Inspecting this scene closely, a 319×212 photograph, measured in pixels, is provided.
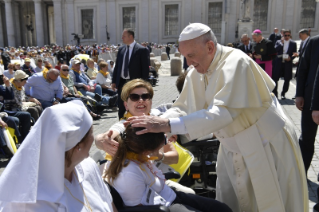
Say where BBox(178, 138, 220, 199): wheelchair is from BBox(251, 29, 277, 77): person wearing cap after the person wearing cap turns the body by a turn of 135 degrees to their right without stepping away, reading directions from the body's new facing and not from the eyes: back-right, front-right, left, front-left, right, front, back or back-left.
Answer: back

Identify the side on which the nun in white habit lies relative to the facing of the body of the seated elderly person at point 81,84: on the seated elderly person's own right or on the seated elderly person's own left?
on the seated elderly person's own right

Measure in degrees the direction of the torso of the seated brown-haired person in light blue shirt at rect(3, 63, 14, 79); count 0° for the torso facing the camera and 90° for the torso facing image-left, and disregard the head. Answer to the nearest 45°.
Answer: approximately 315°

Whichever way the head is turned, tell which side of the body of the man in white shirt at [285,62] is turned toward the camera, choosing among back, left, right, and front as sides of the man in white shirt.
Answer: front

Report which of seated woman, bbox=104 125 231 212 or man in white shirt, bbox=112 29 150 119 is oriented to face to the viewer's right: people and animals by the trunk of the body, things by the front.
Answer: the seated woman

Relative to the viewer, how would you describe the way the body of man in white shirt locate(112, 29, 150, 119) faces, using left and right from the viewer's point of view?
facing the viewer and to the left of the viewer

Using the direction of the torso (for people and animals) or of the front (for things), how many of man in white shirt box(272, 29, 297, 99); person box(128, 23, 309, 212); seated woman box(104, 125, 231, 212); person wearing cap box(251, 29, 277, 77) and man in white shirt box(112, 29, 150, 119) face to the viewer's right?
1

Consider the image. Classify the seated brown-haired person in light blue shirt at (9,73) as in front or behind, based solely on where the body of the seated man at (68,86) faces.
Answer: behind

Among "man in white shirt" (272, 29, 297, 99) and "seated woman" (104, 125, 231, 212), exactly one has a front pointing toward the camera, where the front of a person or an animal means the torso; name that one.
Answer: the man in white shirt

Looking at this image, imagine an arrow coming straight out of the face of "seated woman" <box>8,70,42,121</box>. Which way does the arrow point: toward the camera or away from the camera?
toward the camera

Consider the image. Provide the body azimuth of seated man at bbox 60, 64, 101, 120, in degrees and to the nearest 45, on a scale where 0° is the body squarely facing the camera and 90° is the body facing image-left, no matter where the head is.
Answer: approximately 315°

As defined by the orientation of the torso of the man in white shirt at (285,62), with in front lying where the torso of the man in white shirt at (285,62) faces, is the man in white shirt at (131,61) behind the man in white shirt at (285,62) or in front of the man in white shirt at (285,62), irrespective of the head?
in front

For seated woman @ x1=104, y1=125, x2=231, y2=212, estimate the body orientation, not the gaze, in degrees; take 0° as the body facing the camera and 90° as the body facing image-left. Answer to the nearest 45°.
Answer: approximately 270°
